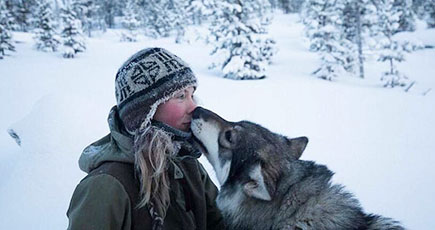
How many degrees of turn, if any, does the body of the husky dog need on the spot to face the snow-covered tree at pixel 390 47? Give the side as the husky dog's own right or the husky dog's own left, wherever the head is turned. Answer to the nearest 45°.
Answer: approximately 90° to the husky dog's own right

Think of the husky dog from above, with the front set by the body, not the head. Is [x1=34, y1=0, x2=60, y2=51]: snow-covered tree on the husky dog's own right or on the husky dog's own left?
on the husky dog's own right

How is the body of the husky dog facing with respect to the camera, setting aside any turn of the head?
to the viewer's left

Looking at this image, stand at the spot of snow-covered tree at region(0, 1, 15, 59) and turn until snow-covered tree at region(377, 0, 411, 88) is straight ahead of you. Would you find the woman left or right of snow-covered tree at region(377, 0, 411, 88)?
right

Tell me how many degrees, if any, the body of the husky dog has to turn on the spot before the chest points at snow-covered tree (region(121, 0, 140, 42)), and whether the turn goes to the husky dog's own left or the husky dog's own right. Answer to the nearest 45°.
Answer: approximately 45° to the husky dog's own right

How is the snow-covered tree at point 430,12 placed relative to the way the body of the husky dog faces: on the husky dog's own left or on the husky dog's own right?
on the husky dog's own right

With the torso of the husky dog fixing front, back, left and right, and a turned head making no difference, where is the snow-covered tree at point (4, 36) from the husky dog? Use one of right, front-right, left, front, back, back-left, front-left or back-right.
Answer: front-right

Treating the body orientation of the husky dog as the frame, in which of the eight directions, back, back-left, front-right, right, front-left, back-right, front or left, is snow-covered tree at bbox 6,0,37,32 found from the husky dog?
front-right

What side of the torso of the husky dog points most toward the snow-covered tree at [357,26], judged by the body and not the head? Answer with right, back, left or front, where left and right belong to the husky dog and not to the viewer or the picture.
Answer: right

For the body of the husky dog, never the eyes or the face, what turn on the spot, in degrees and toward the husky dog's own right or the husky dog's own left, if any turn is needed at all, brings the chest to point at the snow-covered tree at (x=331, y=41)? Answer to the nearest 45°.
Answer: approximately 90° to the husky dog's own right

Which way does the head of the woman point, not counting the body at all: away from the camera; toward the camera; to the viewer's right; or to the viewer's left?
to the viewer's right

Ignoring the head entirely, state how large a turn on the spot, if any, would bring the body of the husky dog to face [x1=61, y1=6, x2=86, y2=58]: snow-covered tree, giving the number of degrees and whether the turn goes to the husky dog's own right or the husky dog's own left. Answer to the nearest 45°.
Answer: approximately 45° to the husky dog's own right
